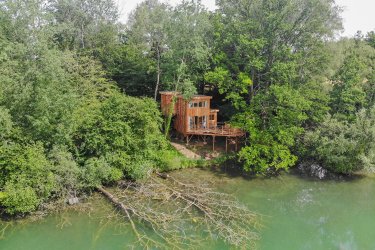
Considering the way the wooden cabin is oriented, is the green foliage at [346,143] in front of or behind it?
in front

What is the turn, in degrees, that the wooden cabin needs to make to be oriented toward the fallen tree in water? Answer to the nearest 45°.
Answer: approximately 45° to its right

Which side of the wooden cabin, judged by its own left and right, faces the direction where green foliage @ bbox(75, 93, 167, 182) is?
right

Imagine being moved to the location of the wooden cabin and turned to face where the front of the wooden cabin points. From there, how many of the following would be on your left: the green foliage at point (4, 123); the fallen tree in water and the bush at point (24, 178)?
0

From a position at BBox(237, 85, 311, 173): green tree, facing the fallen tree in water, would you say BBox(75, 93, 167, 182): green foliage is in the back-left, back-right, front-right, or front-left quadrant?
front-right

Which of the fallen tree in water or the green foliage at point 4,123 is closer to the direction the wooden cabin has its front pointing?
the fallen tree in water

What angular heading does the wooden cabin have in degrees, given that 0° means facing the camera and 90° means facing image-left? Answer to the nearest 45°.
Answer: approximately 315°

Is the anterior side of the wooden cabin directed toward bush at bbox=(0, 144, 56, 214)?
no
